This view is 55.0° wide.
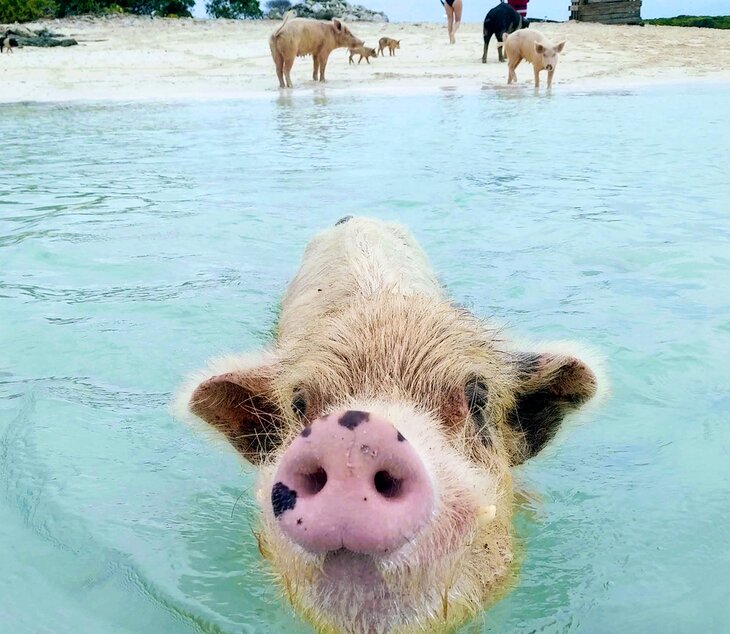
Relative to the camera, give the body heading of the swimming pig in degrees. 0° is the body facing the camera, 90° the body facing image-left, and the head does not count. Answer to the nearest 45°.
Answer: approximately 0°

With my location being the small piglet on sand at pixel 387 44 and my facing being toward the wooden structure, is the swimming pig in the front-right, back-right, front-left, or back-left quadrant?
back-right

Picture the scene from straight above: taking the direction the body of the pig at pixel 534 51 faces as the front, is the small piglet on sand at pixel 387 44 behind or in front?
behind

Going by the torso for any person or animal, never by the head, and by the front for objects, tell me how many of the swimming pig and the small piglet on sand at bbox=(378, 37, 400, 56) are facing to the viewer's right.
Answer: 1

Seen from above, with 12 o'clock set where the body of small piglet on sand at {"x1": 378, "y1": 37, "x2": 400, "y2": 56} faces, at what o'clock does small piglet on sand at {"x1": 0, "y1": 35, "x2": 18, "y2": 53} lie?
small piglet on sand at {"x1": 0, "y1": 35, "x2": 18, "y2": 53} is roughly at 6 o'clock from small piglet on sand at {"x1": 378, "y1": 37, "x2": 400, "y2": 56}.

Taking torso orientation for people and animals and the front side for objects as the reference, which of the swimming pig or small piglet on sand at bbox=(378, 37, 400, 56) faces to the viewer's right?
the small piglet on sand

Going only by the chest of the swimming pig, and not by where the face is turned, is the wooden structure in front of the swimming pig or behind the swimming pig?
behind

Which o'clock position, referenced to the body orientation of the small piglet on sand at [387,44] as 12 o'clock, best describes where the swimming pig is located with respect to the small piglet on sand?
The swimming pig is roughly at 3 o'clock from the small piglet on sand.

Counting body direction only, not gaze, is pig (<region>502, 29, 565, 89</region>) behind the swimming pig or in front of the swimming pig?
behind

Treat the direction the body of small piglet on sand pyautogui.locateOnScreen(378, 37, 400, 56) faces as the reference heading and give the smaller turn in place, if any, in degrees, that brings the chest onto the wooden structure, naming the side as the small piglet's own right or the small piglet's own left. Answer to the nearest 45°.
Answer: approximately 45° to the small piglet's own left

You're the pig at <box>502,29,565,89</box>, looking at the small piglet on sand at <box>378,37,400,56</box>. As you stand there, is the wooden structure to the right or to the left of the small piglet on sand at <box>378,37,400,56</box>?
right
